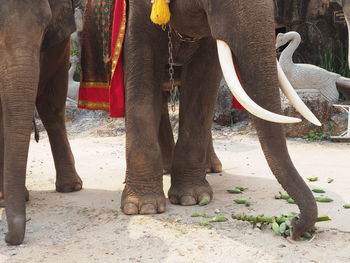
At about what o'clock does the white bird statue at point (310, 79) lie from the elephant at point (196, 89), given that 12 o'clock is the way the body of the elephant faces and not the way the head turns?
The white bird statue is roughly at 8 o'clock from the elephant.

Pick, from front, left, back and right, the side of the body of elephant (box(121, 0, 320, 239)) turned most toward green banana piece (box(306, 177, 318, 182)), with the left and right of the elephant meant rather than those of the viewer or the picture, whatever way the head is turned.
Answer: left

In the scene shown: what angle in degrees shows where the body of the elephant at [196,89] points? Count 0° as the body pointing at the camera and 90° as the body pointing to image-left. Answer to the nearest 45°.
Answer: approximately 315°

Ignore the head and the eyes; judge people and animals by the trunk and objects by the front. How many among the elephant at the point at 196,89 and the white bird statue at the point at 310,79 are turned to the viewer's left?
1

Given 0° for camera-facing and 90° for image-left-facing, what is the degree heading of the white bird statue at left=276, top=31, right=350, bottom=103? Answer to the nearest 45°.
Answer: approximately 90°

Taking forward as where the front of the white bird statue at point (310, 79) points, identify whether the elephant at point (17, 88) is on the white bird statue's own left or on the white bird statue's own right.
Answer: on the white bird statue's own left

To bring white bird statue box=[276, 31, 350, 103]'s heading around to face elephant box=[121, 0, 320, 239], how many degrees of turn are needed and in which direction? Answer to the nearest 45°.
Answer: approximately 90° to its left

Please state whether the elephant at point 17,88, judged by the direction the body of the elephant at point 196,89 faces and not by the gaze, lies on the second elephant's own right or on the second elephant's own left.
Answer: on the second elephant's own right
